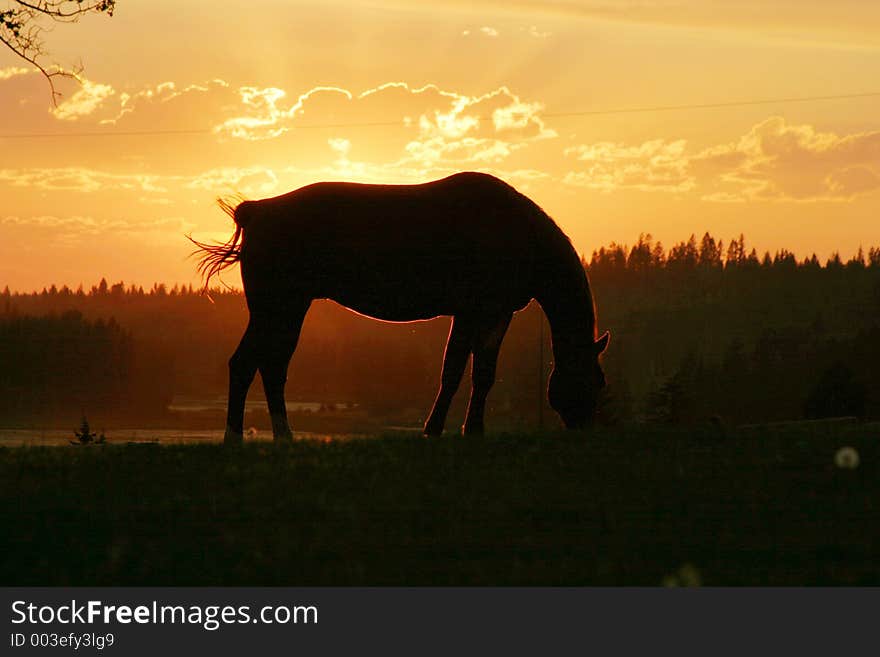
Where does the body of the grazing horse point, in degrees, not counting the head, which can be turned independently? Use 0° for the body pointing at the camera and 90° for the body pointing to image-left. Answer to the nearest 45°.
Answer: approximately 270°
